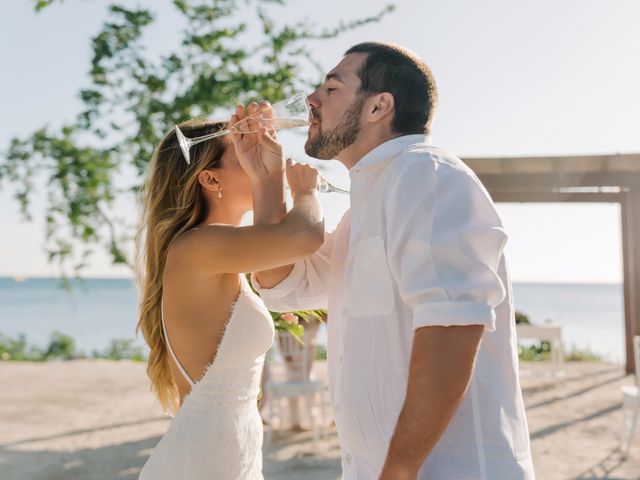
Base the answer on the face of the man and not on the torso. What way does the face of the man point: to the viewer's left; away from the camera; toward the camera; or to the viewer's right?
to the viewer's left

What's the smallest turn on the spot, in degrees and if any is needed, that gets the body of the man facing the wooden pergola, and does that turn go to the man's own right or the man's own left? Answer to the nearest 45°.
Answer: approximately 90° to the man's own right

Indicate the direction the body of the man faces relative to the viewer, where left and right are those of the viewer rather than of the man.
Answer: facing to the left of the viewer

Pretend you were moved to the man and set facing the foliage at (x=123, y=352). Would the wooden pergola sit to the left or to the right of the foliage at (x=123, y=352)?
right

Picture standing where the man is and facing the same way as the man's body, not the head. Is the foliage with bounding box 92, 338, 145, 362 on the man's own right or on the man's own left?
on the man's own right
